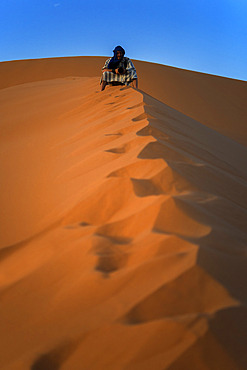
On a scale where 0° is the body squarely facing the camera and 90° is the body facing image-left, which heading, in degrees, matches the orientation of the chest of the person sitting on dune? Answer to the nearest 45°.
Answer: approximately 0°
